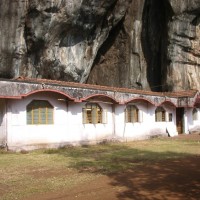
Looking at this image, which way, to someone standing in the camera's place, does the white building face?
facing the viewer and to the right of the viewer
